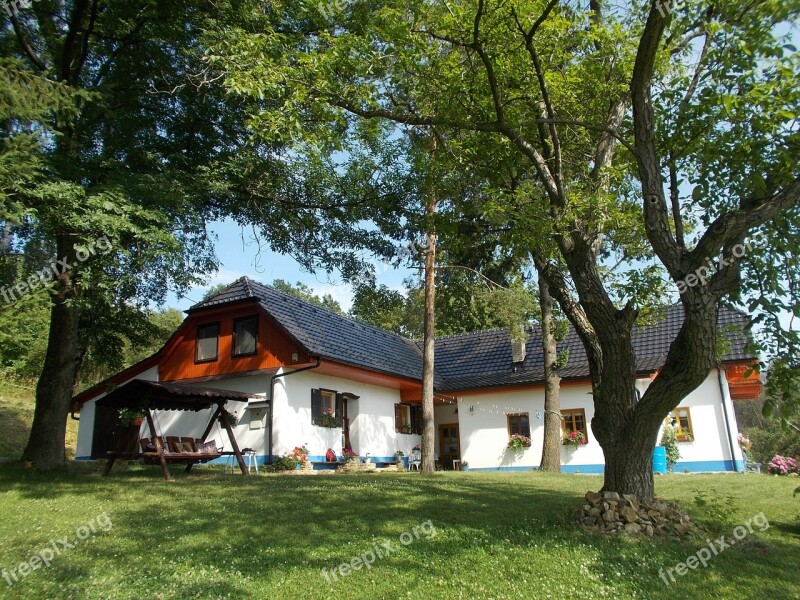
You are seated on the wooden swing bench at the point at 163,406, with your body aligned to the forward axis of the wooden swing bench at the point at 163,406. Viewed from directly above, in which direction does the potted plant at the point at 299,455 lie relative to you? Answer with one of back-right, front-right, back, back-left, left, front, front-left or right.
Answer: left

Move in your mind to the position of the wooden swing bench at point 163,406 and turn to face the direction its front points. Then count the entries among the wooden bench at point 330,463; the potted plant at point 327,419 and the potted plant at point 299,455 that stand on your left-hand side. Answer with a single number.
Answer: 3

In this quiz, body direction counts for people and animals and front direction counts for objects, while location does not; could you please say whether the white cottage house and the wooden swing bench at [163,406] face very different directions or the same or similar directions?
same or similar directions

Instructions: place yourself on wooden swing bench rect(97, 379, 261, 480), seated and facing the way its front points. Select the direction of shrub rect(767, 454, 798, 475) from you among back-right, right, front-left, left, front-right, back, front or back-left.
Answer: front-left

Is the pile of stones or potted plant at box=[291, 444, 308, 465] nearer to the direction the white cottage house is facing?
the pile of stones

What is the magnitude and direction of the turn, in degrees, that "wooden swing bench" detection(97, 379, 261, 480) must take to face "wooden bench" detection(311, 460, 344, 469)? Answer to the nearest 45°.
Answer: approximately 90° to its left

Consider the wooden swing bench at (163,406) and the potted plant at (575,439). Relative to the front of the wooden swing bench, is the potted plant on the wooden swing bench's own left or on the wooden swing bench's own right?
on the wooden swing bench's own left

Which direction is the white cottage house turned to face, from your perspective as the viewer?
facing the viewer and to the right of the viewer

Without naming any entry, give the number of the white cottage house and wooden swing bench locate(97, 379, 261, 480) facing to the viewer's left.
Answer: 0

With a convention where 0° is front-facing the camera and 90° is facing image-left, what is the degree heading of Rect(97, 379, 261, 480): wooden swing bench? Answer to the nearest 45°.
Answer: approximately 315°

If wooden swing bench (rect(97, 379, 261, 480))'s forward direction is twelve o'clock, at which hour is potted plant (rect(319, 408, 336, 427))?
The potted plant is roughly at 9 o'clock from the wooden swing bench.

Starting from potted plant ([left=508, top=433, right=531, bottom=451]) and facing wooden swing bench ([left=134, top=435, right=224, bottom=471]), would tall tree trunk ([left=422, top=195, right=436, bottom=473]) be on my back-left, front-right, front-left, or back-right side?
front-left

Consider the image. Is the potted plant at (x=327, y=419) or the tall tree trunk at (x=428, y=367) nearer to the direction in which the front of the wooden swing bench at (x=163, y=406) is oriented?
the tall tree trunk

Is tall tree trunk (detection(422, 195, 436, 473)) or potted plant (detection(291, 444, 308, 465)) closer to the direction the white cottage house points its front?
the tall tree trunk

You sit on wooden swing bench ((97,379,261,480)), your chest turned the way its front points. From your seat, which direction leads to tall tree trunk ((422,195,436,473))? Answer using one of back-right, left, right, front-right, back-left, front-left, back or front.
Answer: front-left

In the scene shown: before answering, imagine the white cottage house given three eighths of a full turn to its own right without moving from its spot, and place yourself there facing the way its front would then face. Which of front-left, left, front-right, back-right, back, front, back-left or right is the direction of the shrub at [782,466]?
back
